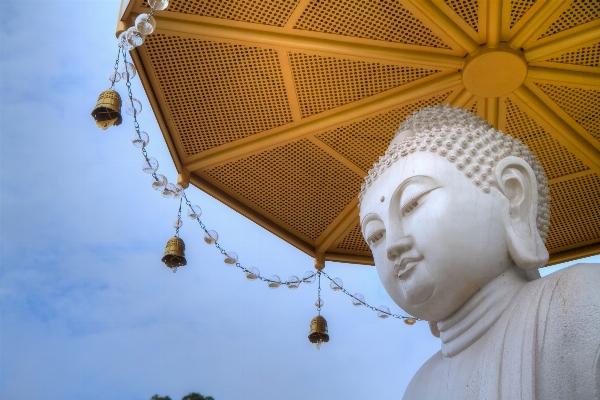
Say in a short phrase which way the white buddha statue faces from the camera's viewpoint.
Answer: facing the viewer and to the left of the viewer

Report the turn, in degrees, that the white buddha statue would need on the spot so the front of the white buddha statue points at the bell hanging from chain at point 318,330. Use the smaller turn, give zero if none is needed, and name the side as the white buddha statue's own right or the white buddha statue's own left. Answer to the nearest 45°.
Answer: approximately 90° to the white buddha statue's own right

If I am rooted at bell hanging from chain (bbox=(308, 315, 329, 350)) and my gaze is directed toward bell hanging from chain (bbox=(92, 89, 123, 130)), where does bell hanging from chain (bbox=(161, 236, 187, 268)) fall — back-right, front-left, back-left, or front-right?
front-right

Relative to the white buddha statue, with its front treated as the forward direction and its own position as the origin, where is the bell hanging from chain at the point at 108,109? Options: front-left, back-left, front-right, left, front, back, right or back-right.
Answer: front-right

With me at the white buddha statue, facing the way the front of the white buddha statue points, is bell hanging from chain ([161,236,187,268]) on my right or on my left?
on my right

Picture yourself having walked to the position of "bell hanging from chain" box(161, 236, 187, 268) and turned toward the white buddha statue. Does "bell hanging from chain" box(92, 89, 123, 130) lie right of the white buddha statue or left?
right
